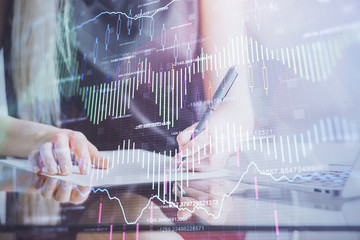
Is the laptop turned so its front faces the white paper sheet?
yes

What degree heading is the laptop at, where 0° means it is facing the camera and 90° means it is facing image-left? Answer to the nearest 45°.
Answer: approximately 90°
